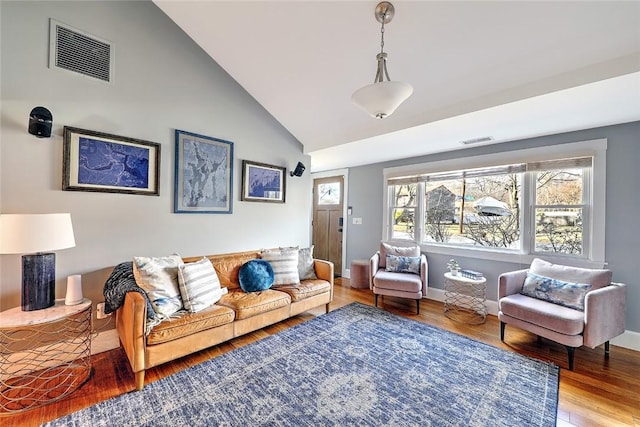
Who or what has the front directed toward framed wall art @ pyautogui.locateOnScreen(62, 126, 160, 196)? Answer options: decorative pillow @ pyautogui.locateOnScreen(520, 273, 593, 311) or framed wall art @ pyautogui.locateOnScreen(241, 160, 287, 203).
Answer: the decorative pillow

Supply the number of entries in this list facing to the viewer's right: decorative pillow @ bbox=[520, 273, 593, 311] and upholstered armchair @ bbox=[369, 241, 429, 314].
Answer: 0

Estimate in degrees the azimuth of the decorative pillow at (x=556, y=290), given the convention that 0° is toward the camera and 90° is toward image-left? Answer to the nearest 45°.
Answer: approximately 45°

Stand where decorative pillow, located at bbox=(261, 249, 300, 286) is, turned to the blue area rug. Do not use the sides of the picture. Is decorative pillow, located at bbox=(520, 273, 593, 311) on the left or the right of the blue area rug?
left

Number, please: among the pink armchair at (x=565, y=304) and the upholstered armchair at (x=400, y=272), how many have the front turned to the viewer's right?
0

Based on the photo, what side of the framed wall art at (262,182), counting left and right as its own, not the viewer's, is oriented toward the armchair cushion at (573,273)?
front

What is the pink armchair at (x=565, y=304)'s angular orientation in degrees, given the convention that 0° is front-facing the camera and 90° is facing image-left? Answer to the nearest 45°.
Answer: approximately 45°

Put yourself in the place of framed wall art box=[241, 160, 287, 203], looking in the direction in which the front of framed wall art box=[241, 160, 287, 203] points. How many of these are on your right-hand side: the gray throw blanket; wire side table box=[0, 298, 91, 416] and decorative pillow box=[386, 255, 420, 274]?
2

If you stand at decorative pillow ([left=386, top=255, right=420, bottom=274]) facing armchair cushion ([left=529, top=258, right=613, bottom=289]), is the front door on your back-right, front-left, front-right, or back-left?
back-left

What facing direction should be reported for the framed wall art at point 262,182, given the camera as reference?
facing the viewer and to the right of the viewer

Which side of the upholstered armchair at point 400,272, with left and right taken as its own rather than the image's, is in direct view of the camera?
front

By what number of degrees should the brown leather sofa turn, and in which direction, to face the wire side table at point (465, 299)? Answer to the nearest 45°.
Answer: approximately 45° to its left

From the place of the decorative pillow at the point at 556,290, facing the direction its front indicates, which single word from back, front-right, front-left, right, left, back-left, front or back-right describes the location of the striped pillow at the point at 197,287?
front

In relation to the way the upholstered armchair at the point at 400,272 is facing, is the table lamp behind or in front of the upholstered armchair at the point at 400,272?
in front

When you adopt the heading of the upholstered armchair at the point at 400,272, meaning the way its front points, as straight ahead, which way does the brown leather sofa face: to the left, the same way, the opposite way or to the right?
to the left

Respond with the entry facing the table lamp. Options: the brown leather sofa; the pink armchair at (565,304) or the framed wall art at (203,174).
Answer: the pink armchair

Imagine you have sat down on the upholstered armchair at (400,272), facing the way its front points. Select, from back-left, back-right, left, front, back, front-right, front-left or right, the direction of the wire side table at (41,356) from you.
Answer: front-right

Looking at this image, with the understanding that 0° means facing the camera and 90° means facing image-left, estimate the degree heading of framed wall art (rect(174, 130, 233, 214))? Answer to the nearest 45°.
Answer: approximately 315°

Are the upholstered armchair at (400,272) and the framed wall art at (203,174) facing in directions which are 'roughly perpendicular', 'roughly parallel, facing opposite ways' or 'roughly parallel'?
roughly perpendicular
